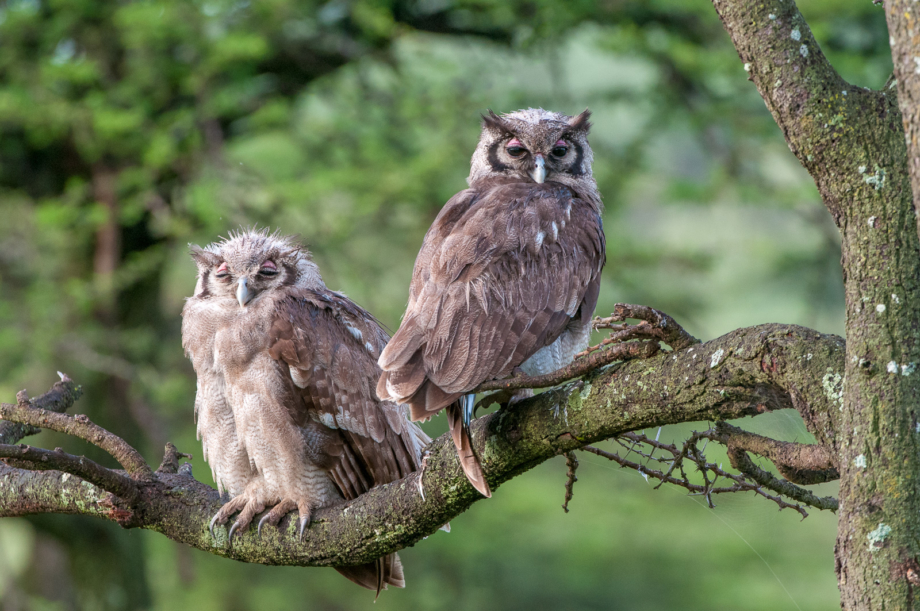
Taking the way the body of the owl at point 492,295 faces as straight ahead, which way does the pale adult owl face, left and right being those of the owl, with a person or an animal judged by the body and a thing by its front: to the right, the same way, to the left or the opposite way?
the opposite way

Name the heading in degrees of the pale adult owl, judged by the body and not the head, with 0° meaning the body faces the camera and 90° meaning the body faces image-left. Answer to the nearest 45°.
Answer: approximately 45°

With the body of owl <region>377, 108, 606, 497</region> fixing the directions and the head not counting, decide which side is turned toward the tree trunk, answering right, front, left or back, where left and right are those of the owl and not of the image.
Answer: right

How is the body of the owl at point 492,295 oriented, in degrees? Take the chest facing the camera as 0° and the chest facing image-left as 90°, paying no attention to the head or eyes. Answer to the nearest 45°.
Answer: approximately 225°
